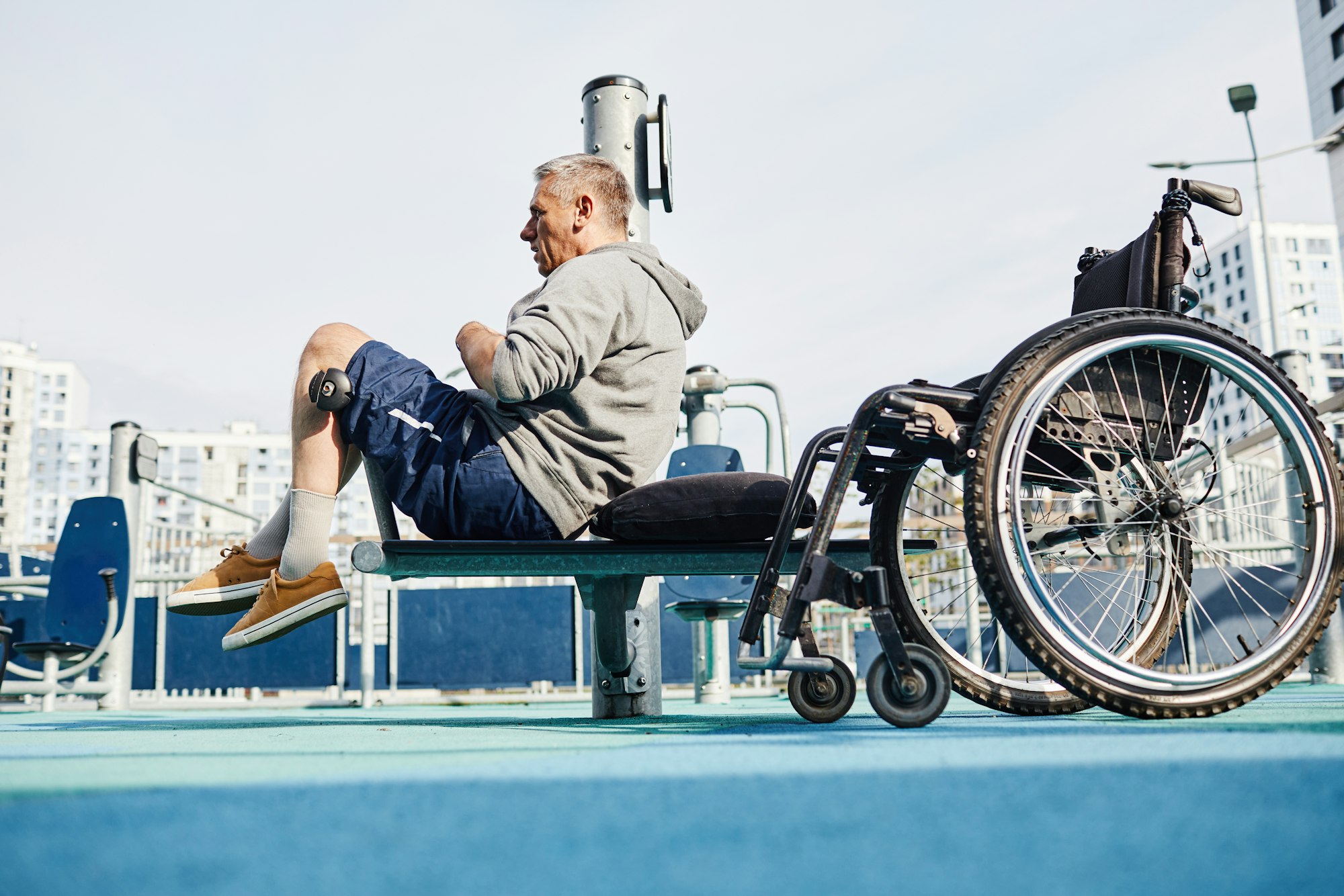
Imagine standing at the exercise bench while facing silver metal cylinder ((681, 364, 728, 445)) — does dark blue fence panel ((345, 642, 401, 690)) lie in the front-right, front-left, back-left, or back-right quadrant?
front-left

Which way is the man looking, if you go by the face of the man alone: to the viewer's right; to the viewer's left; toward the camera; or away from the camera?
to the viewer's left

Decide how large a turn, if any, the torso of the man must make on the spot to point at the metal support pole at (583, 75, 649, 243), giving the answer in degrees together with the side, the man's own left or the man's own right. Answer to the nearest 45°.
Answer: approximately 135° to the man's own right

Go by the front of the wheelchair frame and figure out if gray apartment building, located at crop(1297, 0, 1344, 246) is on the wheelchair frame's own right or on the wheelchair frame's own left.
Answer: on the wheelchair frame's own right

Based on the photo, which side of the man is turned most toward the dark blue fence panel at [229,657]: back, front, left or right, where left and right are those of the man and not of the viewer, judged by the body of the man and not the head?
right

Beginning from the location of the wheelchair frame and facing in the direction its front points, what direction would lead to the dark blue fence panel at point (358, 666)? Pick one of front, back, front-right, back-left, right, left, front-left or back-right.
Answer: front-right

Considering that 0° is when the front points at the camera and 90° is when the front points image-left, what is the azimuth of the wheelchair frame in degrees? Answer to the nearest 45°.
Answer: approximately 90°

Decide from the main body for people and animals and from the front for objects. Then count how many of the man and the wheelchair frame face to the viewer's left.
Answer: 2

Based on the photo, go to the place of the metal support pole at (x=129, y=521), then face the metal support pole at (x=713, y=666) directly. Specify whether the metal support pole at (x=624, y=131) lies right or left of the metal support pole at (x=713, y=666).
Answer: right

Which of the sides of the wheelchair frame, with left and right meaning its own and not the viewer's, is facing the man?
front

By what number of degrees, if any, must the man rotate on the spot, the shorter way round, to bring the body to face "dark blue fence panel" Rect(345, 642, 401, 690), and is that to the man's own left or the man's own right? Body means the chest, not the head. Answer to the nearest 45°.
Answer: approximately 90° to the man's own right

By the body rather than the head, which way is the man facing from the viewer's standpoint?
to the viewer's left
